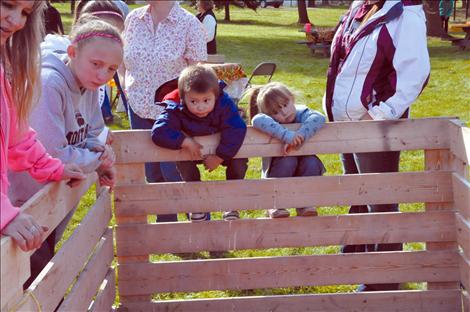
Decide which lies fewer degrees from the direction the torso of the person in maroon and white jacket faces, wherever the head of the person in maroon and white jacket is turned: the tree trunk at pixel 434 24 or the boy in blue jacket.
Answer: the boy in blue jacket

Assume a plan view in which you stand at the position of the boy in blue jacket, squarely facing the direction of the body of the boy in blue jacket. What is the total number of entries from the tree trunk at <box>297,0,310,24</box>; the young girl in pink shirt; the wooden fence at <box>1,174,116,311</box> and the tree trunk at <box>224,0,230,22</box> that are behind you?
2

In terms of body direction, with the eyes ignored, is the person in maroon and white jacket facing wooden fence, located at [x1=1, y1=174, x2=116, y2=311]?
yes

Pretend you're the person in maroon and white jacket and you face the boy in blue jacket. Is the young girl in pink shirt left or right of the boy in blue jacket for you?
left

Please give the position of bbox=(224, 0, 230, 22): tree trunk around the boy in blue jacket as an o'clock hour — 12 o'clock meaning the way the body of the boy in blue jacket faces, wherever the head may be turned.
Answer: The tree trunk is roughly at 6 o'clock from the boy in blue jacket.

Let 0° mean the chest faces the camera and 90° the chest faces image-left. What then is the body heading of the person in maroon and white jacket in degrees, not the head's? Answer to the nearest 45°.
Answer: approximately 45°

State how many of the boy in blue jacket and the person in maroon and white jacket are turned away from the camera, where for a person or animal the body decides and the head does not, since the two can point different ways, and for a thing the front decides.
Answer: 0

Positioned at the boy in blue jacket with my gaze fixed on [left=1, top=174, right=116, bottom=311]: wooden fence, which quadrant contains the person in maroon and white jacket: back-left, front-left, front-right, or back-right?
back-left

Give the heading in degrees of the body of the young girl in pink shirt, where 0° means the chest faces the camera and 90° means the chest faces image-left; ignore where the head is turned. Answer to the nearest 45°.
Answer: approximately 315°
